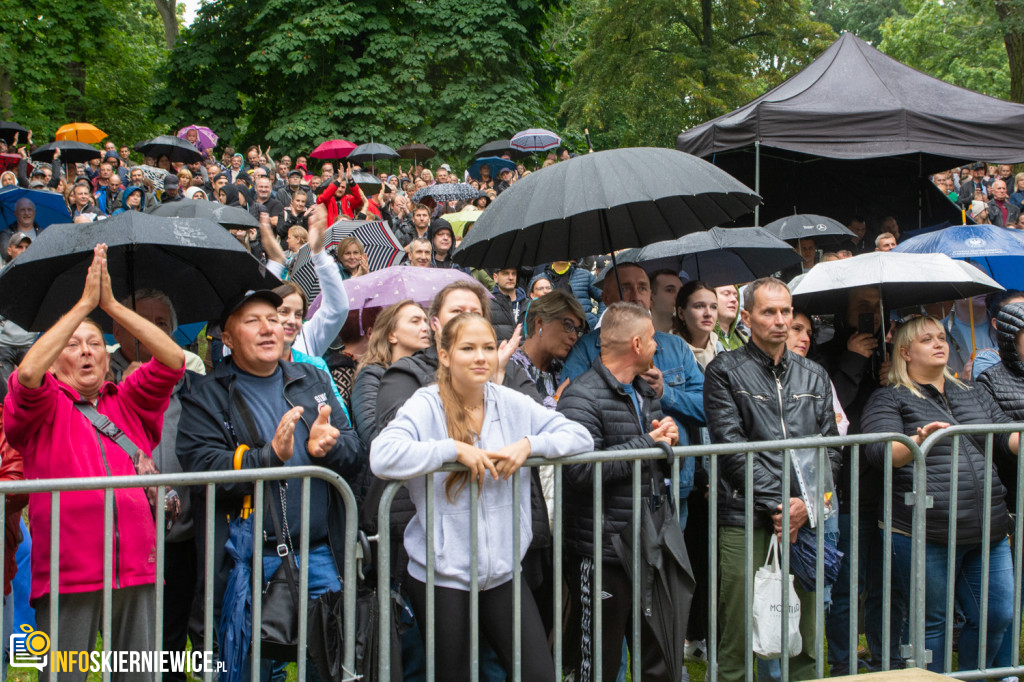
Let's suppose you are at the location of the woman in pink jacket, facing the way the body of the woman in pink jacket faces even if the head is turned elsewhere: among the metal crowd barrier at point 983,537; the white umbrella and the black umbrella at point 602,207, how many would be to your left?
3

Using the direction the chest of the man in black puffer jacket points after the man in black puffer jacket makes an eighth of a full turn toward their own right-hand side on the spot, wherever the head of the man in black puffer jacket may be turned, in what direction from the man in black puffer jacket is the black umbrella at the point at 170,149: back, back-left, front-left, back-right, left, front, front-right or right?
back-right

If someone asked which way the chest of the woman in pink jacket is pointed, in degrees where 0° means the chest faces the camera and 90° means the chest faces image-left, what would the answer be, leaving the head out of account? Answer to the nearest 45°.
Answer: approximately 0°

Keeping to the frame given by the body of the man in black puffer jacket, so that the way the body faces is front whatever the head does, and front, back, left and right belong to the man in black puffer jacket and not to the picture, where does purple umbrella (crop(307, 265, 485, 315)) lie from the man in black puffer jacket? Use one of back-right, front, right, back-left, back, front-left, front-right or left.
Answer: back

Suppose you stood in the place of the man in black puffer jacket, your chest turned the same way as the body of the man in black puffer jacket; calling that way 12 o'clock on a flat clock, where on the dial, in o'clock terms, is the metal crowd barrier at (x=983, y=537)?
The metal crowd barrier is roughly at 10 o'clock from the man in black puffer jacket.

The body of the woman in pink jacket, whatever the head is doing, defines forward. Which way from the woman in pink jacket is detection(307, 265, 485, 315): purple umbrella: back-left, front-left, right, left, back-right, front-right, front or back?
back-left

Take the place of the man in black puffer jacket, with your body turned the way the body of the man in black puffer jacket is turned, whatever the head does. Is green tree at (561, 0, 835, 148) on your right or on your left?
on your left

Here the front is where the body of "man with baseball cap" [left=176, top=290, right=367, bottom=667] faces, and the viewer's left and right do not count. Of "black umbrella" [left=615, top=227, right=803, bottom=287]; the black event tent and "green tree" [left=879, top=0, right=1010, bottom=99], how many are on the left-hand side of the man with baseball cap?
3

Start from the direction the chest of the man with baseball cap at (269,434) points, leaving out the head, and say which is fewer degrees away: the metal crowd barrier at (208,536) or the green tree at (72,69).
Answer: the metal crowd barrier

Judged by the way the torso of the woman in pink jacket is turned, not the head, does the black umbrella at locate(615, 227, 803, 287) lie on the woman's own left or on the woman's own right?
on the woman's own left
